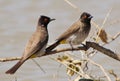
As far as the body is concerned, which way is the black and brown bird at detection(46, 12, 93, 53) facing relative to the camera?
to the viewer's right

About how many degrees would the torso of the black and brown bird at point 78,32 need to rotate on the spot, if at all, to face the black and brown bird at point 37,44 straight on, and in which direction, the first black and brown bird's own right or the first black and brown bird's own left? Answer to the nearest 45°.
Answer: approximately 135° to the first black and brown bird's own right
